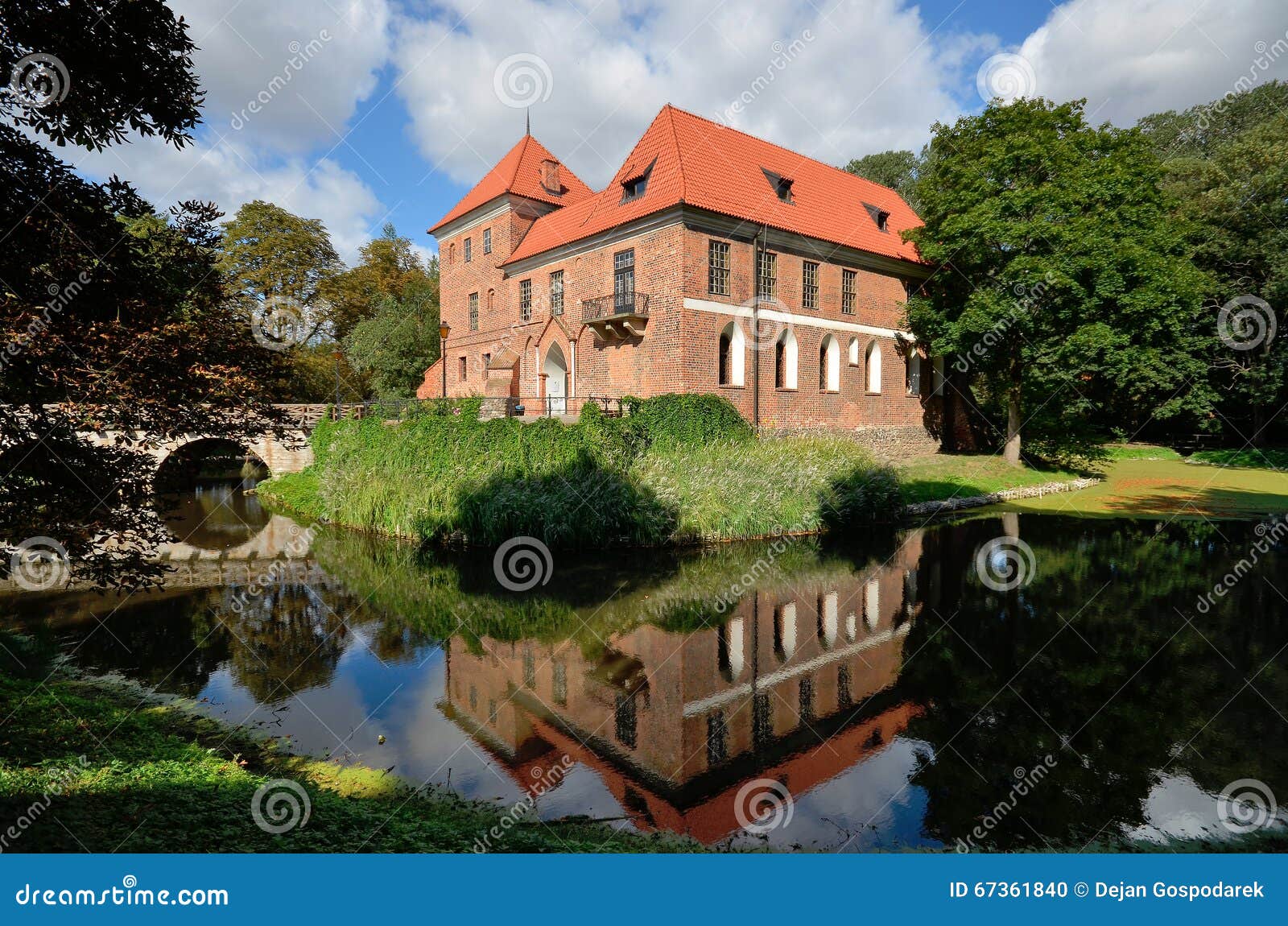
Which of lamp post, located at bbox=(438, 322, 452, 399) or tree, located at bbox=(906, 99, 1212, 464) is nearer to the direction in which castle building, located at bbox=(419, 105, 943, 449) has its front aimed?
the lamp post

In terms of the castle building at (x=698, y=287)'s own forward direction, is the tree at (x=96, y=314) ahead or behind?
ahead

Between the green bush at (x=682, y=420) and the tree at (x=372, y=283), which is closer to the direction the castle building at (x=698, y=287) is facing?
the green bush

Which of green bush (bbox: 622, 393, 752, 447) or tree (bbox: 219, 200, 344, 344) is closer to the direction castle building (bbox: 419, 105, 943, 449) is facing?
the green bush

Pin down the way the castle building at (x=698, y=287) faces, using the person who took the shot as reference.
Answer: facing the viewer and to the left of the viewer

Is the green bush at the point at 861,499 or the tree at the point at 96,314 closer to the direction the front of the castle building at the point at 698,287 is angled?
the tree

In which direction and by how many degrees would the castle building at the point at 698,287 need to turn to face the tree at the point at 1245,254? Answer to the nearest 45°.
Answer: approximately 135° to its left

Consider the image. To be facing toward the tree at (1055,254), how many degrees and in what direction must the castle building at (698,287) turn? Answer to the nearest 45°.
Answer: approximately 135° to its left

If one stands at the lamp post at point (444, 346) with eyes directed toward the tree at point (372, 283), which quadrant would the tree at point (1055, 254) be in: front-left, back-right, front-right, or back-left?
back-right

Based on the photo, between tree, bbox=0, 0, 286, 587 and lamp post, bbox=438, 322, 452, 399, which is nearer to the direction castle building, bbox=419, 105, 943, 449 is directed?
the tree

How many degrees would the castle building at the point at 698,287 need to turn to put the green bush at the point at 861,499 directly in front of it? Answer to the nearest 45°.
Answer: approximately 90° to its left

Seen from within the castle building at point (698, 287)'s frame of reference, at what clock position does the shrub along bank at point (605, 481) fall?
The shrub along bank is roughly at 11 o'clock from the castle building.
